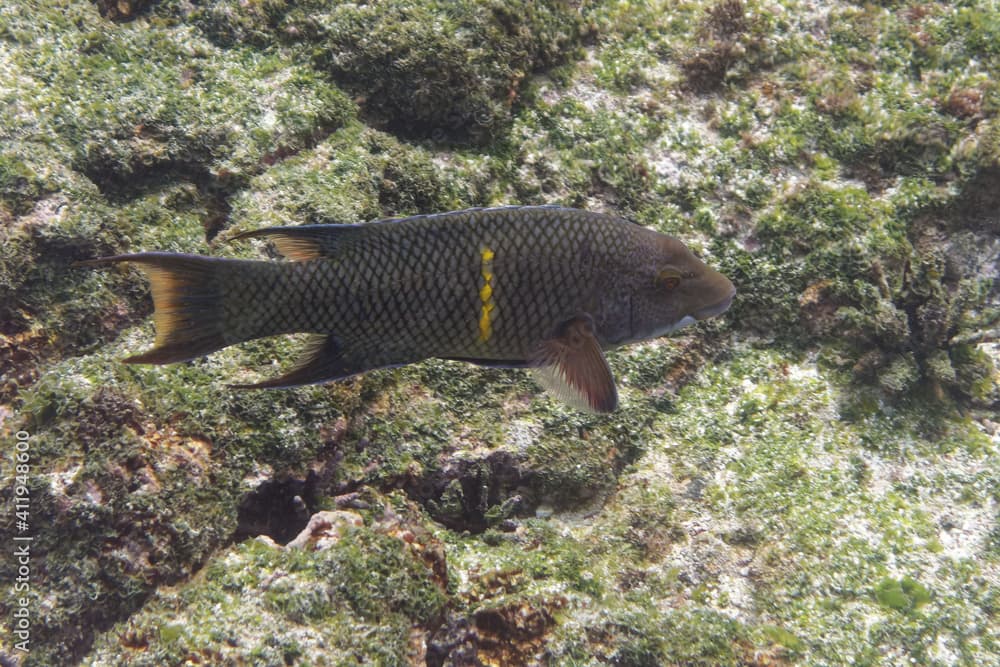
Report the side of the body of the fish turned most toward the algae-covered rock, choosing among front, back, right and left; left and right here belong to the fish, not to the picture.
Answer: left

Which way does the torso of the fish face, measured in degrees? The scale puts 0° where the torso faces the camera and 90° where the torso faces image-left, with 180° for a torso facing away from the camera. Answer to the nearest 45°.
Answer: approximately 270°
